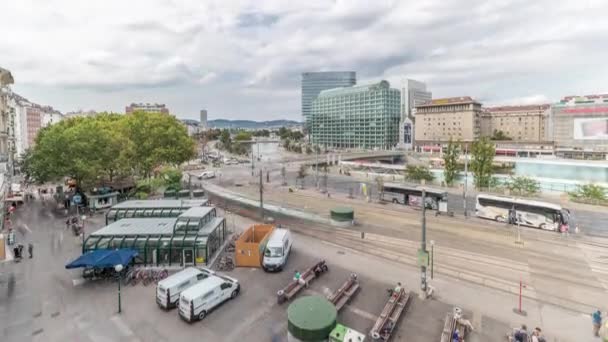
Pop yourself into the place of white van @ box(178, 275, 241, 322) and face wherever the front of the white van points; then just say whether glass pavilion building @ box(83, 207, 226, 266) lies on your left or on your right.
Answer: on your left

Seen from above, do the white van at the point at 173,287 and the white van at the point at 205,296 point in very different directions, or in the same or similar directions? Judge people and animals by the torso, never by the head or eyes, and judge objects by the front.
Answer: same or similar directions
